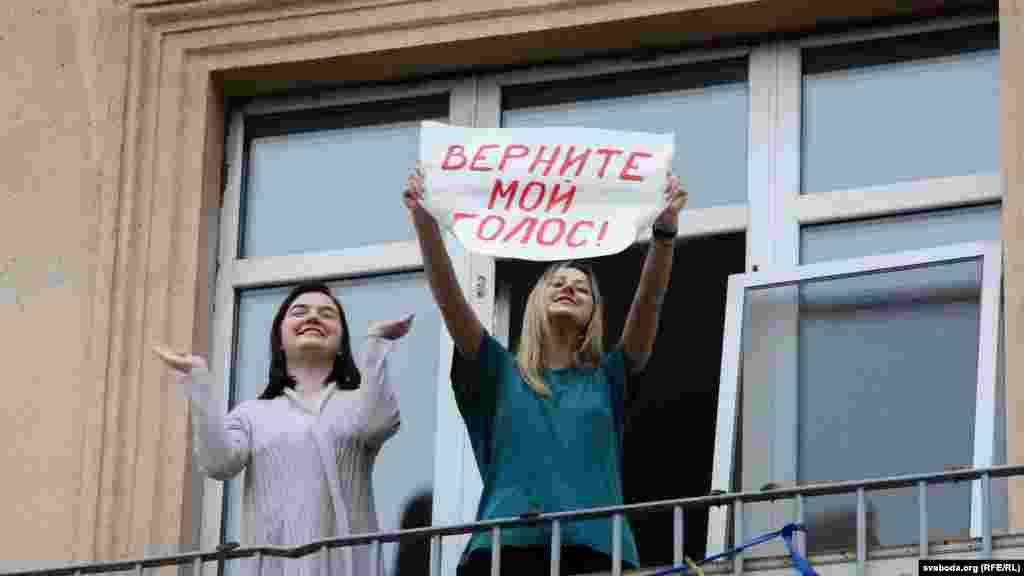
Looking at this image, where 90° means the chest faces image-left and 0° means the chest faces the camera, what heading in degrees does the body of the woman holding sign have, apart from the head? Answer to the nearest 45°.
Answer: approximately 0°

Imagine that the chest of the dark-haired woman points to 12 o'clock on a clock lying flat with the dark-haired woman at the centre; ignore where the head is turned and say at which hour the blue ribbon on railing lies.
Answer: The blue ribbon on railing is roughly at 10 o'clock from the dark-haired woman.

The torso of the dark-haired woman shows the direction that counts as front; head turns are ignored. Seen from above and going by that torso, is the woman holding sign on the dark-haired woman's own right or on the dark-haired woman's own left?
on the dark-haired woman's own left

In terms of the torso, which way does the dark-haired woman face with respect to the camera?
toward the camera

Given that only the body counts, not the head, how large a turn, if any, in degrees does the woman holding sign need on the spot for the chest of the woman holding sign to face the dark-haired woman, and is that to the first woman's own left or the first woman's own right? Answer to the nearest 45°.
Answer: approximately 90° to the first woman's own right

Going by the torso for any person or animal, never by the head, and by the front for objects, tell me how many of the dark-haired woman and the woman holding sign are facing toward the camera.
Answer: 2
